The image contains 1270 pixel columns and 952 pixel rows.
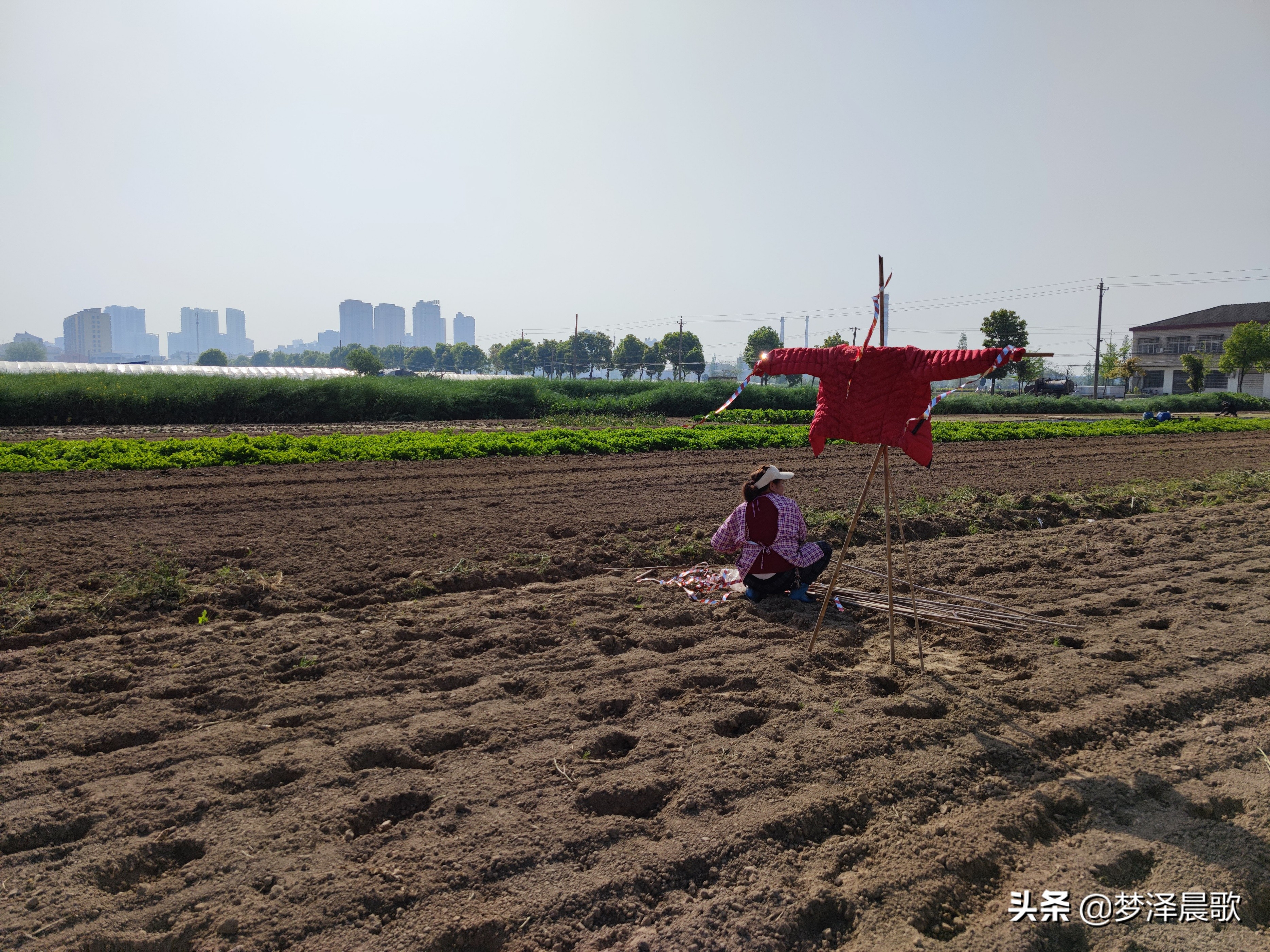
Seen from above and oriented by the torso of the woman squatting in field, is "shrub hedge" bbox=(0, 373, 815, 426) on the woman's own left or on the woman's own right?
on the woman's own left

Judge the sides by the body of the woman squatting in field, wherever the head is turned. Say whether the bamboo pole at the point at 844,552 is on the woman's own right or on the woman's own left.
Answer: on the woman's own right

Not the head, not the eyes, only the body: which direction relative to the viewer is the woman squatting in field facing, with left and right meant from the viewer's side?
facing away from the viewer and to the right of the viewer

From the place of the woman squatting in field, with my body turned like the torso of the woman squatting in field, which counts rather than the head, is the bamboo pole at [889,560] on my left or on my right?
on my right
